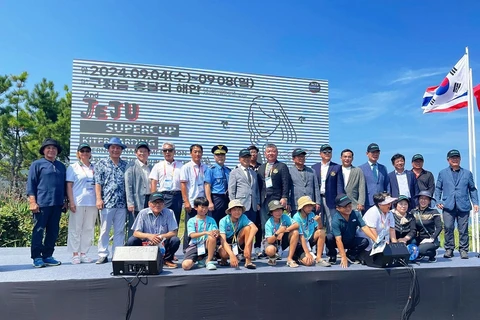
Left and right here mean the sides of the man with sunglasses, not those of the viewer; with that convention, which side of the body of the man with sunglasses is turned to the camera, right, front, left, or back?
front

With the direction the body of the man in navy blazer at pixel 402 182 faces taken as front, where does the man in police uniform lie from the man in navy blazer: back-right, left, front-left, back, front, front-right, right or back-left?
front-right

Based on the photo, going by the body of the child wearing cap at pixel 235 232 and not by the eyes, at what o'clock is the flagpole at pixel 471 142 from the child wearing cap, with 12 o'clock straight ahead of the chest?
The flagpole is roughly at 8 o'clock from the child wearing cap.

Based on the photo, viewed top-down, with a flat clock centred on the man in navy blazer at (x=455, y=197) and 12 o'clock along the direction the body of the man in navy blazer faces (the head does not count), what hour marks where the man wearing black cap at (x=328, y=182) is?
The man wearing black cap is roughly at 2 o'clock from the man in navy blazer.

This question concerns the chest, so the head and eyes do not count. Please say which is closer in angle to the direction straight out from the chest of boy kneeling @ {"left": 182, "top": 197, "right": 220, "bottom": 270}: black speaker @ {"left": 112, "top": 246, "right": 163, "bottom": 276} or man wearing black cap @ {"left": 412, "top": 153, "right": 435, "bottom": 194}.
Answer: the black speaker

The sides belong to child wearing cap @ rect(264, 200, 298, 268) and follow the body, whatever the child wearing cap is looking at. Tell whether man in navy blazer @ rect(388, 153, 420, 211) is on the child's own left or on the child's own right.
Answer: on the child's own left

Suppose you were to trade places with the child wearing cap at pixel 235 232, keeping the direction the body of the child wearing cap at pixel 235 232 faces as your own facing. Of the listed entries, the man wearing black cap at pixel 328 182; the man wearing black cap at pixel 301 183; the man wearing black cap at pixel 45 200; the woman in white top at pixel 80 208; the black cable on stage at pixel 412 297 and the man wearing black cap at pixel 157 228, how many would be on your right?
3

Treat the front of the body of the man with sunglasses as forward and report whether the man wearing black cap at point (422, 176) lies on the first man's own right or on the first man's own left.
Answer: on the first man's own left

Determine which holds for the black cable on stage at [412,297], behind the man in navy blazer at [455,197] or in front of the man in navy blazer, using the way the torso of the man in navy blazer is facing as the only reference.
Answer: in front

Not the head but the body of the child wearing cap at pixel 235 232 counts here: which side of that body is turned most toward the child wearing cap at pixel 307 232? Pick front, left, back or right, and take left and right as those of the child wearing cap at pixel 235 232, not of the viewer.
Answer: left

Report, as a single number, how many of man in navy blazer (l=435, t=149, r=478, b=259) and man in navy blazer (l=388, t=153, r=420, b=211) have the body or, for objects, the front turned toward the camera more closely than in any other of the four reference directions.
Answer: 2

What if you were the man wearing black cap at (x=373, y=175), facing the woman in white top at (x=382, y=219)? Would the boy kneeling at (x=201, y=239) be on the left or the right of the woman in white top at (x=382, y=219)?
right

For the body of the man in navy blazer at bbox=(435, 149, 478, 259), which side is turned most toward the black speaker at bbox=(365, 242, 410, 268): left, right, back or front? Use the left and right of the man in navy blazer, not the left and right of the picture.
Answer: front

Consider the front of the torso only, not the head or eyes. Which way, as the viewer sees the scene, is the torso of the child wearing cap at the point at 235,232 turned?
toward the camera

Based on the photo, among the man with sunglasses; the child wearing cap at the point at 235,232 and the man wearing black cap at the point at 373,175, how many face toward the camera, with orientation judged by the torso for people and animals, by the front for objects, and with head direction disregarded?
3

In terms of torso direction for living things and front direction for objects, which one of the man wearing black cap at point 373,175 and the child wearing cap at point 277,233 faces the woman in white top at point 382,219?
the man wearing black cap

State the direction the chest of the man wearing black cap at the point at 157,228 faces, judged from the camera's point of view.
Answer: toward the camera
